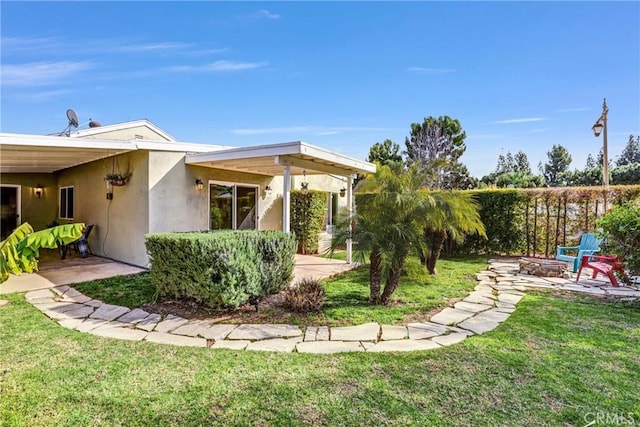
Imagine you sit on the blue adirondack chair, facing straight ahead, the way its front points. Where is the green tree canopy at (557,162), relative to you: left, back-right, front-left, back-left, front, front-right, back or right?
back-right

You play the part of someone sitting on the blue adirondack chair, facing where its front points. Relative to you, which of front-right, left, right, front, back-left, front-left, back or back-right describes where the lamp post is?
back-right

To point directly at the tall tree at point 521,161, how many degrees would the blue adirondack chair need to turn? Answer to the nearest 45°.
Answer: approximately 135° to its right

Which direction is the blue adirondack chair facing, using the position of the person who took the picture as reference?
facing the viewer and to the left of the viewer

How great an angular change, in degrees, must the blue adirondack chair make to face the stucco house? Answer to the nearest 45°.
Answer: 0° — it already faces it

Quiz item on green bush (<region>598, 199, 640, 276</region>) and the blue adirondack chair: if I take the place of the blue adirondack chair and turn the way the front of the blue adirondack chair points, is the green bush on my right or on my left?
on my left

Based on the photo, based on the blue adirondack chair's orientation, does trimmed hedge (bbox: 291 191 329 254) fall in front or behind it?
in front

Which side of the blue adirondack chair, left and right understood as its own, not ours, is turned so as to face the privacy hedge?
right

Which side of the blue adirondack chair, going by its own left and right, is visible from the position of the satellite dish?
front

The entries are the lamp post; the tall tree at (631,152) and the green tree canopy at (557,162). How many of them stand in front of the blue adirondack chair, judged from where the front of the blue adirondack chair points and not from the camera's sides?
0

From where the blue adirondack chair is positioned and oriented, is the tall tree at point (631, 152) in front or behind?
behind

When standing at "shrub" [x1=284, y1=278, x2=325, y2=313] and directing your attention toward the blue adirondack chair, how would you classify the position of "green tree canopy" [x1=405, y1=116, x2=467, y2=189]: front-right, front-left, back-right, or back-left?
front-left

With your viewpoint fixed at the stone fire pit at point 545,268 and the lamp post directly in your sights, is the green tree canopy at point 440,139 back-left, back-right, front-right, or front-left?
front-left

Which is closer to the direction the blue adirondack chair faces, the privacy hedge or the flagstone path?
the flagstone path
